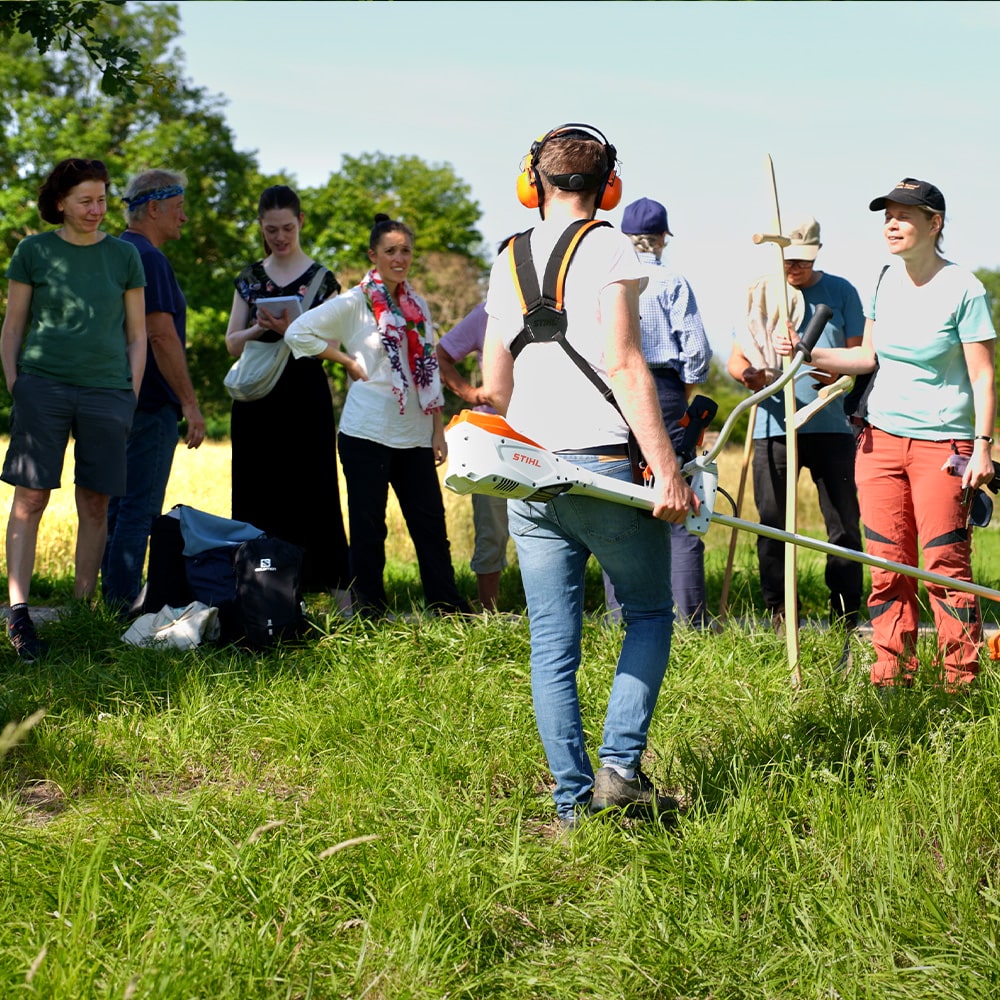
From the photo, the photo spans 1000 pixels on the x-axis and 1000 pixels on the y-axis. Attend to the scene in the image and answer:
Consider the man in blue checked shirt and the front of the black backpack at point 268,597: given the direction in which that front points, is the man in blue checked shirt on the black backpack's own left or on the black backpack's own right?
on the black backpack's own left

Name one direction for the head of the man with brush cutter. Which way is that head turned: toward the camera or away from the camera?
away from the camera

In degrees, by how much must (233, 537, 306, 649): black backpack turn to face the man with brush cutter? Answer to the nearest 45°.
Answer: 0° — it already faces them

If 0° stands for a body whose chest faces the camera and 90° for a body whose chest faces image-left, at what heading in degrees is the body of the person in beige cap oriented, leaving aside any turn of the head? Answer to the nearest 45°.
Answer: approximately 0°
